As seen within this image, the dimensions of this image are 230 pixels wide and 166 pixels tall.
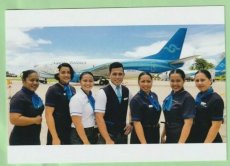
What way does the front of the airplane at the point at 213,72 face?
to the viewer's left

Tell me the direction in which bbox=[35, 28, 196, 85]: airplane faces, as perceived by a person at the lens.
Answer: facing to the left of the viewer

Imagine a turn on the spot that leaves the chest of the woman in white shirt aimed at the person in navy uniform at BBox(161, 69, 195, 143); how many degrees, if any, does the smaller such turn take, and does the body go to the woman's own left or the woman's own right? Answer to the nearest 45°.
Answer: approximately 45° to the woman's own left

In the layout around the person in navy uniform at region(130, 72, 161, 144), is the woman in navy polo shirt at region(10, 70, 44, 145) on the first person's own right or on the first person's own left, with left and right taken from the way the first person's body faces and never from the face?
on the first person's own right

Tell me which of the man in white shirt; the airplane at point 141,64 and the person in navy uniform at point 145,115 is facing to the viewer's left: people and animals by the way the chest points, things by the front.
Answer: the airplane

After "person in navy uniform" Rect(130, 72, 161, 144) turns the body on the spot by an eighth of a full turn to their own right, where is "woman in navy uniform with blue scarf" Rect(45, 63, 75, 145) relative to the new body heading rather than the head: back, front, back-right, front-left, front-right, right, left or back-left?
right

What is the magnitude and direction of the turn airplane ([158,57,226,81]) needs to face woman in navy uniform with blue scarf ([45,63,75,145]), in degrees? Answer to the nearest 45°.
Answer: approximately 90° to its left

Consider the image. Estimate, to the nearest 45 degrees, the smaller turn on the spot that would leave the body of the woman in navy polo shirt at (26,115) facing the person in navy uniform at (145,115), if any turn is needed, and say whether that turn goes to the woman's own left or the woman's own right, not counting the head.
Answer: approximately 45° to the woman's own left
